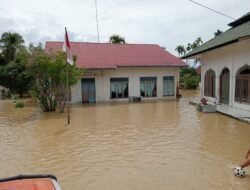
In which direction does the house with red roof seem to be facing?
toward the camera

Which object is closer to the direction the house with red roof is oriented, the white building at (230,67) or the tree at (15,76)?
the white building

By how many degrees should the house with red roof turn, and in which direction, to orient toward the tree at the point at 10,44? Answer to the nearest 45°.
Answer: approximately 135° to its right

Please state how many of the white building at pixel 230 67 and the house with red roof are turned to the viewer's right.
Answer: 0

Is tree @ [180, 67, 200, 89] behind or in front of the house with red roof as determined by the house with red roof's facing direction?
behind

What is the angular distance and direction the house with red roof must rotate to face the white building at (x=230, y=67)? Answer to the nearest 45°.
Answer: approximately 45° to its left

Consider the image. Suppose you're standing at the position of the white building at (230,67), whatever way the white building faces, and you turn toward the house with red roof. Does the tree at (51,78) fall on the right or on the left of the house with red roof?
left

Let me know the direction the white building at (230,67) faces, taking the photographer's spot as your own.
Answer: facing the viewer and to the left of the viewer

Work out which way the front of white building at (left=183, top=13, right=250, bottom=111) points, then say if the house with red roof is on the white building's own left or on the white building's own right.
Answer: on the white building's own right

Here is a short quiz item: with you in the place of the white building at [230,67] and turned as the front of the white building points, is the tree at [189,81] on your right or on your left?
on your right
